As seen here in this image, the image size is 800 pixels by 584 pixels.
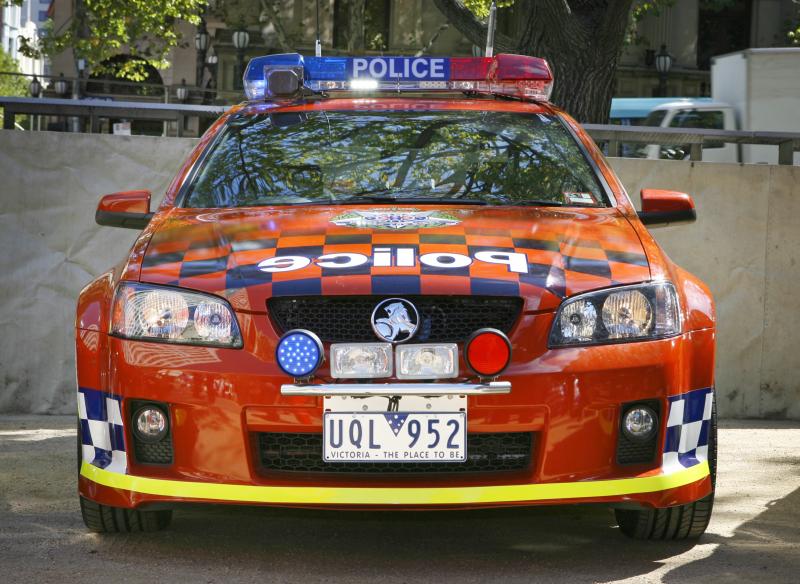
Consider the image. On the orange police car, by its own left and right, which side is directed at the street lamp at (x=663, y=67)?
back

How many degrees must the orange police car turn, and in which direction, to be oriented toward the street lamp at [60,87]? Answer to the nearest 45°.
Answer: approximately 180°

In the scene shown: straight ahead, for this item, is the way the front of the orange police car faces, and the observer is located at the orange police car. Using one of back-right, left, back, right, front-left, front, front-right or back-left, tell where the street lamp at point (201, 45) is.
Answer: back

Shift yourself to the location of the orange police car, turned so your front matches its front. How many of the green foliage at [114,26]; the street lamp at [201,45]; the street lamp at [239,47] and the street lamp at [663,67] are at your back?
4

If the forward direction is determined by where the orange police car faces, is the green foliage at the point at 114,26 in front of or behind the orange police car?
behind

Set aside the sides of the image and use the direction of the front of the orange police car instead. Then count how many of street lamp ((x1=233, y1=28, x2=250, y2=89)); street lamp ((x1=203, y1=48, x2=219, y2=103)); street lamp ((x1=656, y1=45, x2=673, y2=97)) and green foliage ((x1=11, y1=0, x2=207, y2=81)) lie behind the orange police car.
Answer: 4

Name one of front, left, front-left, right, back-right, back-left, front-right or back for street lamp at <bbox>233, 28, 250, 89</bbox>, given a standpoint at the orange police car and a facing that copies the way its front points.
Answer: back

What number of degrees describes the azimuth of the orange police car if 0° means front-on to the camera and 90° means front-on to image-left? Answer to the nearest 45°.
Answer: approximately 0°

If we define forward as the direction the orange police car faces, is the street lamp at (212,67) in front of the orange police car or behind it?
behind

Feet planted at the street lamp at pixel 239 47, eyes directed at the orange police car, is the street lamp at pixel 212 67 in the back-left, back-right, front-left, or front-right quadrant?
back-right

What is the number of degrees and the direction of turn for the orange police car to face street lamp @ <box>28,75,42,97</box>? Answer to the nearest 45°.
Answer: approximately 180°

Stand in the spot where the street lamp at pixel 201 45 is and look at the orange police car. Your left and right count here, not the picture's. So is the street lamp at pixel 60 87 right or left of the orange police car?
right
